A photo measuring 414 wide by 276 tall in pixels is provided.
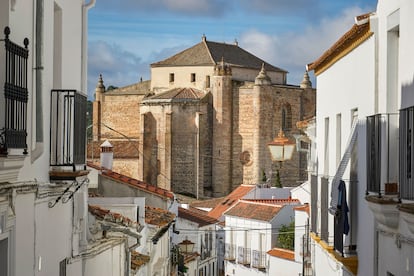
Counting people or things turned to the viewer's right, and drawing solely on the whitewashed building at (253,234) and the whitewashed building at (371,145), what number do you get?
0

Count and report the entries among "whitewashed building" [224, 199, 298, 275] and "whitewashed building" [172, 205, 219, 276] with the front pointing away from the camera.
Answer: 0

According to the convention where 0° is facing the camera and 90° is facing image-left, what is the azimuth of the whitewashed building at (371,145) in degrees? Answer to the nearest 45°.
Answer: approximately 45°

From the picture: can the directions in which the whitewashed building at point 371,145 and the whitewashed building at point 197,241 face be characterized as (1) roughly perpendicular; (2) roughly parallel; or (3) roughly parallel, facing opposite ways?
roughly perpendicular

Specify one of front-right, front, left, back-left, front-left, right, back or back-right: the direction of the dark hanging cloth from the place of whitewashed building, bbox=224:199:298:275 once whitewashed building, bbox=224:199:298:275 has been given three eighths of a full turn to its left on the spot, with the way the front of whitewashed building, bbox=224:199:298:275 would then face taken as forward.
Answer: right

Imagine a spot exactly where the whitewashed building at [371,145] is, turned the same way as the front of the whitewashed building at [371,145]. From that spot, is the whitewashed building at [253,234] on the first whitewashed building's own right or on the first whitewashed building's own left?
on the first whitewashed building's own right

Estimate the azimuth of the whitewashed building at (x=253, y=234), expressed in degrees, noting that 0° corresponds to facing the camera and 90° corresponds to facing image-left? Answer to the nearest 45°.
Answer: approximately 45°
